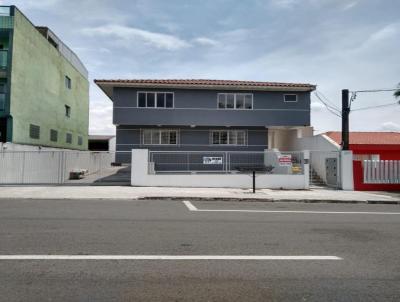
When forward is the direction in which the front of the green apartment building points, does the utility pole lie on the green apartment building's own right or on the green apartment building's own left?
on the green apartment building's own left

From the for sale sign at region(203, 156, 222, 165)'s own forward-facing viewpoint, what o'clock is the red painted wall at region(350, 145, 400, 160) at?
The red painted wall is roughly at 8 o'clock from the for sale sign.

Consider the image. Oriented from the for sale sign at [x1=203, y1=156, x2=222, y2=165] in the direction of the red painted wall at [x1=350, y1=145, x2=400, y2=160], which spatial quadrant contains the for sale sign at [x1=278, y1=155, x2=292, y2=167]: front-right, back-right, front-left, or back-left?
front-right

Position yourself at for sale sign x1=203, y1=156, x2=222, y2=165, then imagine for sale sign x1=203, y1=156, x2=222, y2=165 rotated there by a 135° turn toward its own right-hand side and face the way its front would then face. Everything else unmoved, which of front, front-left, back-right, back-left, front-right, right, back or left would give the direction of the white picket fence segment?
back-right

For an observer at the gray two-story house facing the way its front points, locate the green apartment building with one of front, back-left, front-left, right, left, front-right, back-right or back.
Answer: right

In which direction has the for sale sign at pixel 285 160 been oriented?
toward the camera

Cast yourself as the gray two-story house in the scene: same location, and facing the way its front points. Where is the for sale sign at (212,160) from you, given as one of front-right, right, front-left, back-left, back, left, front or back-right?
front

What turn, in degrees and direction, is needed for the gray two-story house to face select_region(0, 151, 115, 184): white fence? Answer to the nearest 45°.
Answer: approximately 45° to its right

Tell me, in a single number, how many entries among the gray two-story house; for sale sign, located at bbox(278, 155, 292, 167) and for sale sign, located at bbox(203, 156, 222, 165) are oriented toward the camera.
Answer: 3

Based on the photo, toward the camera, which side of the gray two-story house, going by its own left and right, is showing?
front

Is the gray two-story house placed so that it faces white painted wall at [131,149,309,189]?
yes

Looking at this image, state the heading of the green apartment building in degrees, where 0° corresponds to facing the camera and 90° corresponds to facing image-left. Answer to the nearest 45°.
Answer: approximately 45°
